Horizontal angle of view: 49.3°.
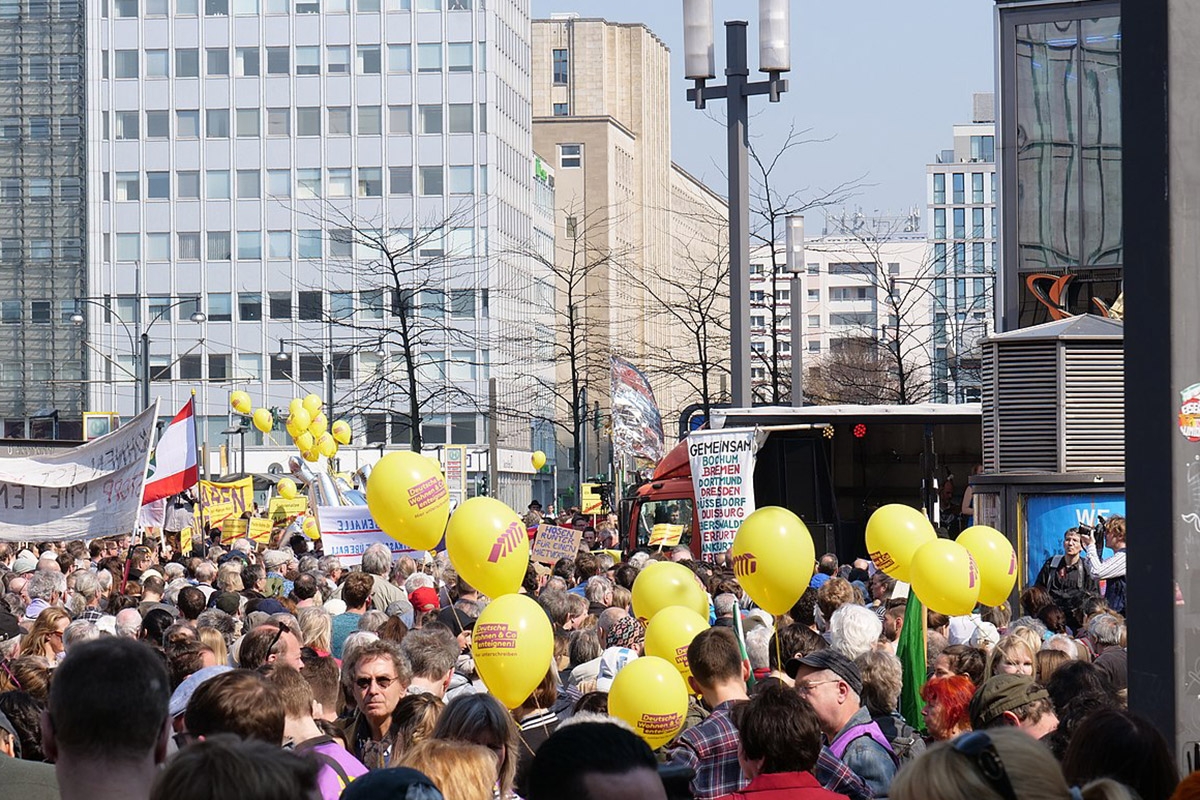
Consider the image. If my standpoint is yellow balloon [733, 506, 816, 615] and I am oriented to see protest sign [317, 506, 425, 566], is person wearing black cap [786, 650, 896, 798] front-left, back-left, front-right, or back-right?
back-left

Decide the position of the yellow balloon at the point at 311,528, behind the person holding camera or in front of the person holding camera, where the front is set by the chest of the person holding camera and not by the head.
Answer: in front

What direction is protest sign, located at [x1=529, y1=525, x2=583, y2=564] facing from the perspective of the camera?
toward the camera

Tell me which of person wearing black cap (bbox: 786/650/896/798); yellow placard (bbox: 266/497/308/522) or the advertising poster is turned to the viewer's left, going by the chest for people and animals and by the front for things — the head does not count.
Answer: the person wearing black cap

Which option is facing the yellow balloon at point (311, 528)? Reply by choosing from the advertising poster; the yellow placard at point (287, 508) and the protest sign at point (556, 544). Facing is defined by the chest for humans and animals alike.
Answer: the yellow placard

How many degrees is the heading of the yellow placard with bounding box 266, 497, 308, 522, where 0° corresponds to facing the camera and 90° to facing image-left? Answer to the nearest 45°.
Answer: approximately 0°

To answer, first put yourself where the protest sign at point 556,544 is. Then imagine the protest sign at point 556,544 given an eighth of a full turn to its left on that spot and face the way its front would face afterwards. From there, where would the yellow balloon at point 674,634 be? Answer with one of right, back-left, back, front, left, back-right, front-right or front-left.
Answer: front-right

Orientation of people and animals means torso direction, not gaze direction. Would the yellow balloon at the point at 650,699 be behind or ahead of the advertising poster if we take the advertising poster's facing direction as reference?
ahead

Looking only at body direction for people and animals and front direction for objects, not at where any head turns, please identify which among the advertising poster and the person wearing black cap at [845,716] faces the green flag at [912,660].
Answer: the advertising poster

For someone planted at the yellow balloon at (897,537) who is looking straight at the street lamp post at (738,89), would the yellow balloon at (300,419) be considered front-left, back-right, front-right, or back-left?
front-left

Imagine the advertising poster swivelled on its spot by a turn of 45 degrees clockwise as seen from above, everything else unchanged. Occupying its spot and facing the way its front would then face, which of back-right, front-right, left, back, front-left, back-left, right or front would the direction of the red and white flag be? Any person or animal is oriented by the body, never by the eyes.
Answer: front-right

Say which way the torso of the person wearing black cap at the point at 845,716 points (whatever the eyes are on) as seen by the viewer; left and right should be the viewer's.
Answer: facing to the left of the viewer
